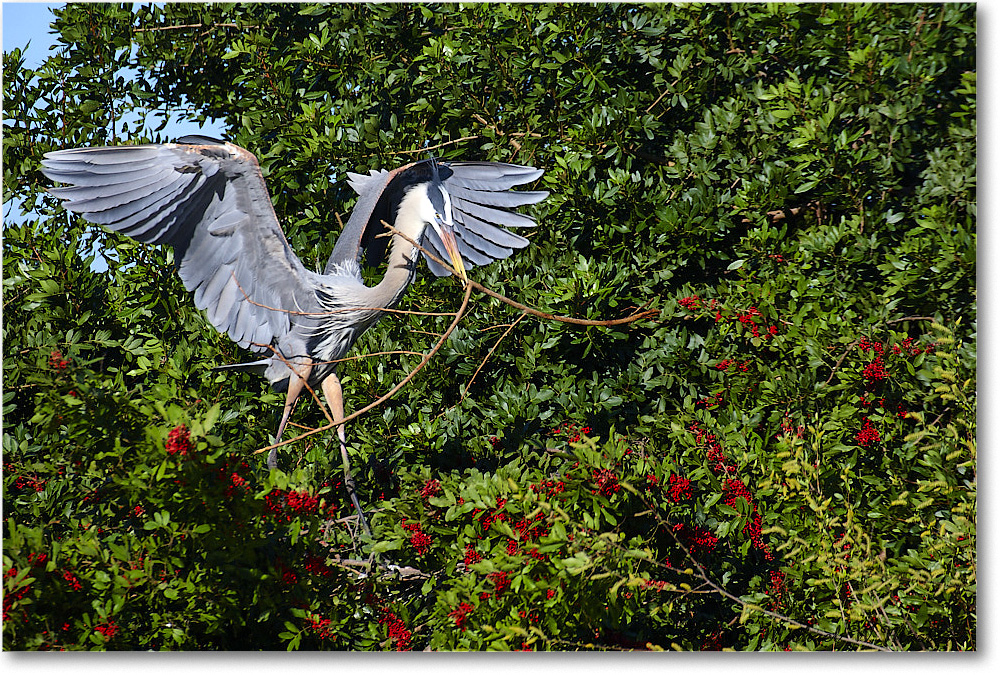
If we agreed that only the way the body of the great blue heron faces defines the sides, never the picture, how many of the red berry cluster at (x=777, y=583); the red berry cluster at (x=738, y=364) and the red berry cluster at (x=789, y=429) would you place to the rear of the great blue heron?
0

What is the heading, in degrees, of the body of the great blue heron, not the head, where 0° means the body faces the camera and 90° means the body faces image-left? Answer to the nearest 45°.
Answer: approximately 315°

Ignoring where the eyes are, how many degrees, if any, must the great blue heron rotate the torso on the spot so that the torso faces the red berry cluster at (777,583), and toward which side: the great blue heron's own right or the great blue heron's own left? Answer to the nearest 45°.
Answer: approximately 45° to the great blue heron's own left
